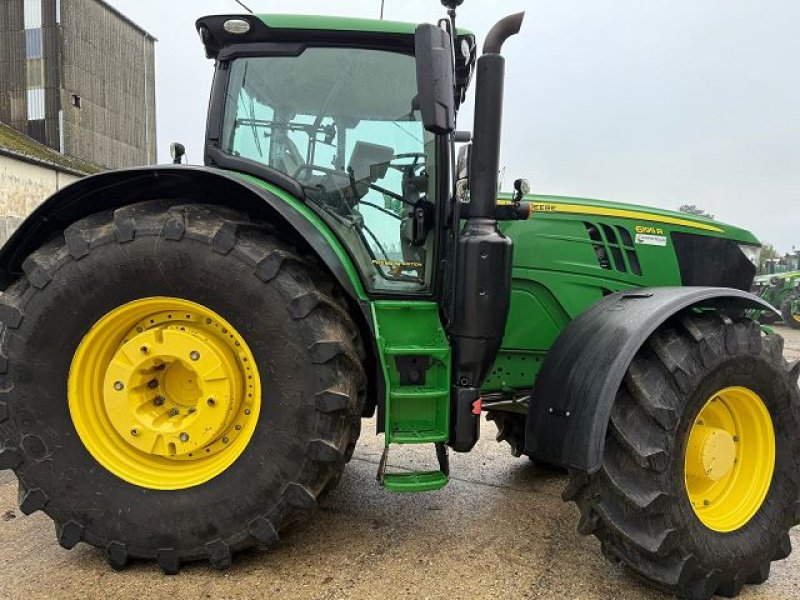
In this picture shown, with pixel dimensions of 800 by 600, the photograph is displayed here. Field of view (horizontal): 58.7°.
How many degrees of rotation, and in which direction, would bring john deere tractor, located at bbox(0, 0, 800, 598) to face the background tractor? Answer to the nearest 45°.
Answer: approximately 45° to its left

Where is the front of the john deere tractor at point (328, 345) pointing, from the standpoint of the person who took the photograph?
facing to the right of the viewer
